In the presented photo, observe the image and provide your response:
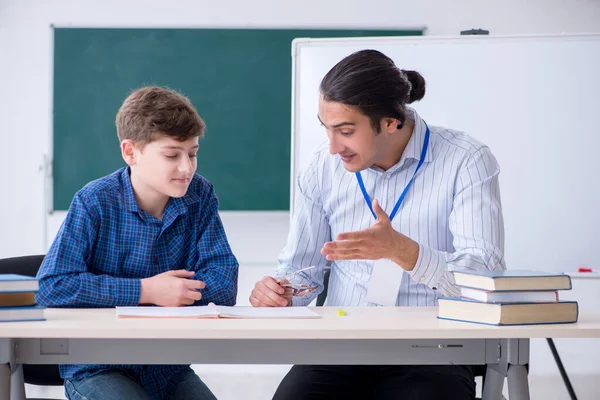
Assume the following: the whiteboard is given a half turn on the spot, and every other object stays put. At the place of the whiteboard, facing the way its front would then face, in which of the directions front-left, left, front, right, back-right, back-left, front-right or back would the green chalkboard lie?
left

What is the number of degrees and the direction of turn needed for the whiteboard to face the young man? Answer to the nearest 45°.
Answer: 0° — it already faces them

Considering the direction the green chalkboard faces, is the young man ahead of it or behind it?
ahead

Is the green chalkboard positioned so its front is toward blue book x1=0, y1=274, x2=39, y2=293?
yes

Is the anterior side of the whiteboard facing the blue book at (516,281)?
yes

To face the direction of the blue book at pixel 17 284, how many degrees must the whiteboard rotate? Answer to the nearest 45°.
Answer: approximately 45° to its right

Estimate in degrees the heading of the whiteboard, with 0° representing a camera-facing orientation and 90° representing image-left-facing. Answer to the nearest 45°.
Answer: approximately 0°

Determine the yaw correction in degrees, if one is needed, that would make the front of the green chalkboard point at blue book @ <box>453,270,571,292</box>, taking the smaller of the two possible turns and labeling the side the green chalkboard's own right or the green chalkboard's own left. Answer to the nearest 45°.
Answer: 0° — it already faces it

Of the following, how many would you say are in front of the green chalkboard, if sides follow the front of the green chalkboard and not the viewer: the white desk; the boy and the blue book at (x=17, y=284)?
3

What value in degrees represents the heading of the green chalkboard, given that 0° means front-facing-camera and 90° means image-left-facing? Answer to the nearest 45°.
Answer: approximately 0°
